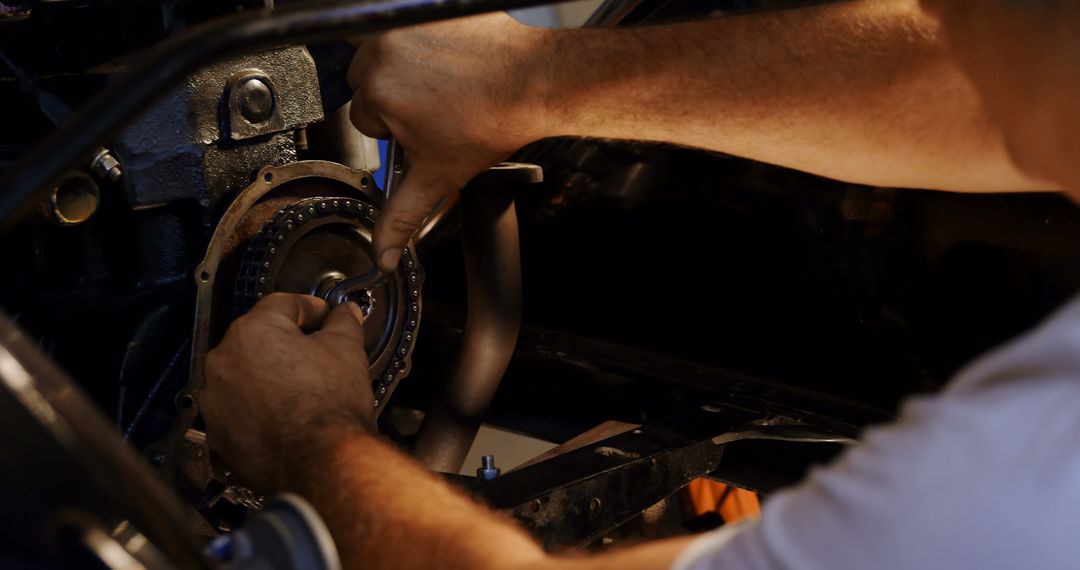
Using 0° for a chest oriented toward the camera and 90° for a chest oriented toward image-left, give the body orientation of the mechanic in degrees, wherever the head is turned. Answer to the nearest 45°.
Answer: approximately 90°

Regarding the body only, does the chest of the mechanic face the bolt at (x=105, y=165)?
yes
